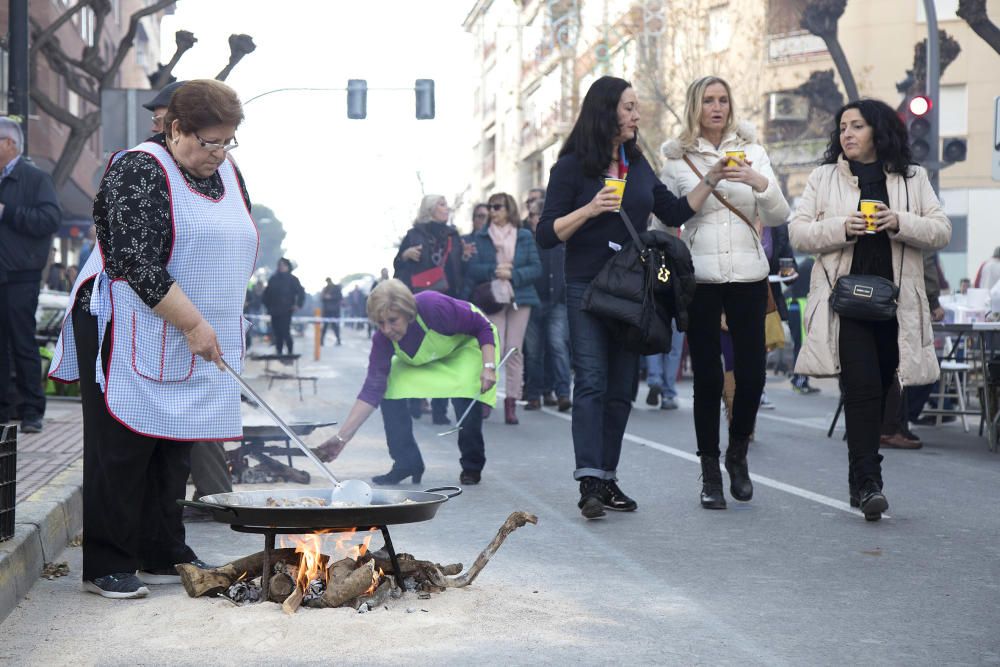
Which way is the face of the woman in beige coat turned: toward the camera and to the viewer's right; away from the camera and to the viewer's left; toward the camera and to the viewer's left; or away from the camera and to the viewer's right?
toward the camera and to the viewer's left

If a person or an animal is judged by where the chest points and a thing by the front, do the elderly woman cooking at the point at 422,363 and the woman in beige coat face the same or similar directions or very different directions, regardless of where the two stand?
same or similar directions

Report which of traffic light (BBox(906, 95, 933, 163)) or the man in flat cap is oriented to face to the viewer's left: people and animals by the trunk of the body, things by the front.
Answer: the man in flat cap

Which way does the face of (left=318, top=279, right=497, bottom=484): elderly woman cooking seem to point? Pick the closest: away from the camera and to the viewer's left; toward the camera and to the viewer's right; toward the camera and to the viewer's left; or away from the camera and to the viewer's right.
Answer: toward the camera and to the viewer's left

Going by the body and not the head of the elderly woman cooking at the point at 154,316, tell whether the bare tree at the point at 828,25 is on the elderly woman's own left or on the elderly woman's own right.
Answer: on the elderly woman's own left

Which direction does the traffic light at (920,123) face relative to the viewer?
toward the camera

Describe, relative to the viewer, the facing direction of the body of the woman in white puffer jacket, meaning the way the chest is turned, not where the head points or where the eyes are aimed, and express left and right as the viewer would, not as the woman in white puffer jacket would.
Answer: facing the viewer

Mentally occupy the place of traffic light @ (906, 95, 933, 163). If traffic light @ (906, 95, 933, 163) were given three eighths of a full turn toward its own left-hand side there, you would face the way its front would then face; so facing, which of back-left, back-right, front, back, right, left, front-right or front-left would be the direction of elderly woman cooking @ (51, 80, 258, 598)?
back-right

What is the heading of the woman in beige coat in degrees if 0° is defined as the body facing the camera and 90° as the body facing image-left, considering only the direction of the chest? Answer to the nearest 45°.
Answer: approximately 0°

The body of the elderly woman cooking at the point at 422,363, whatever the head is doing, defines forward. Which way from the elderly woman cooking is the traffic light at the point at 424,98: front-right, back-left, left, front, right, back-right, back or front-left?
back-right

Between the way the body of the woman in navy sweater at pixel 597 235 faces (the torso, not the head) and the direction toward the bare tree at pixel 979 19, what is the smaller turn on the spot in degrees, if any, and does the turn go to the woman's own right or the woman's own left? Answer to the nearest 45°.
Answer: approximately 90° to the woman's own left

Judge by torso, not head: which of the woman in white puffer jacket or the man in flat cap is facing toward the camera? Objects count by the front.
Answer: the woman in white puffer jacket

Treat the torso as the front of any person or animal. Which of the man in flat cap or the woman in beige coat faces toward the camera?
the woman in beige coat
